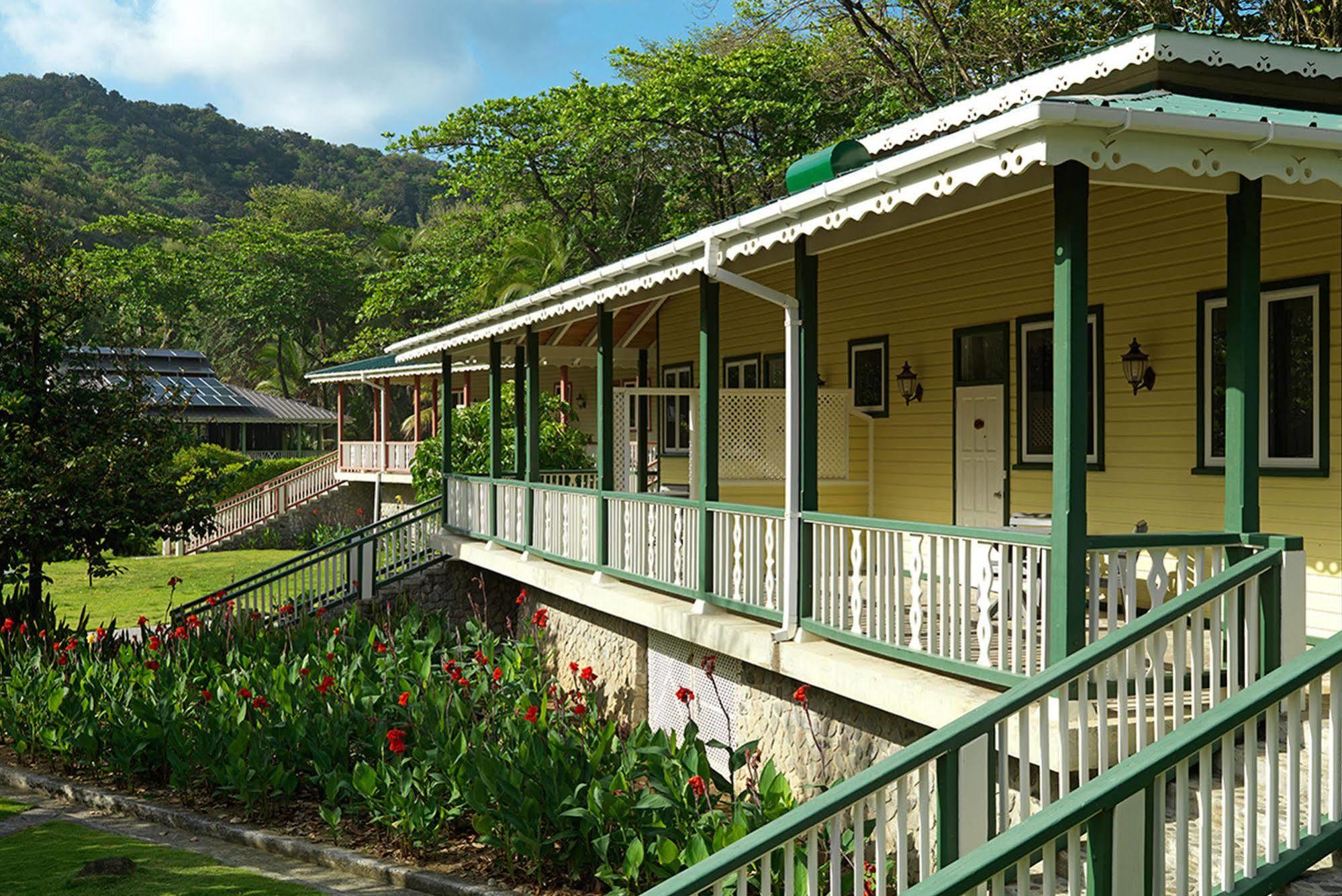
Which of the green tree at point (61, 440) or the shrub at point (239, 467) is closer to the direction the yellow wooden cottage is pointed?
the green tree

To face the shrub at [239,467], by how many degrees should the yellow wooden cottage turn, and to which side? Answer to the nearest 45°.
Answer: approximately 90° to its right

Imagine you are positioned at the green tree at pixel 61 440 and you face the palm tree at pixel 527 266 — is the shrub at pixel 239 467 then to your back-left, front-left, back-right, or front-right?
front-left

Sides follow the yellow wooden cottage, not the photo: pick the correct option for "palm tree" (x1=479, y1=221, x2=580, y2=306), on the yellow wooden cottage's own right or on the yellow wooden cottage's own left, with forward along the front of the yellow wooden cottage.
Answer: on the yellow wooden cottage's own right

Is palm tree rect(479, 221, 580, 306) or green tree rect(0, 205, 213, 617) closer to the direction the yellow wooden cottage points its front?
the green tree

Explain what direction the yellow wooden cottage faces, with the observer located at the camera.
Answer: facing the viewer and to the left of the viewer

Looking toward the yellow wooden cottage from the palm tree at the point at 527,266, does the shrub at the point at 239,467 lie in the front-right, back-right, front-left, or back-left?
back-right

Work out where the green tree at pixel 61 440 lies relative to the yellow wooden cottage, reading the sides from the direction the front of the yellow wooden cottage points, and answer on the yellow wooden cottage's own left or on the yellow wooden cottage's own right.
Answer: on the yellow wooden cottage's own right
